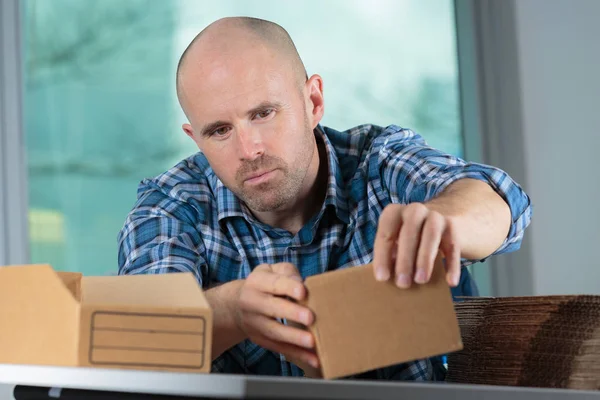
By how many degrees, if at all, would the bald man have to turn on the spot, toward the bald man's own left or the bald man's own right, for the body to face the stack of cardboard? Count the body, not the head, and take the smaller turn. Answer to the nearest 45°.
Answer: approximately 45° to the bald man's own left

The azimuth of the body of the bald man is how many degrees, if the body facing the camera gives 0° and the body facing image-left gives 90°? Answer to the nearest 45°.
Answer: approximately 0°

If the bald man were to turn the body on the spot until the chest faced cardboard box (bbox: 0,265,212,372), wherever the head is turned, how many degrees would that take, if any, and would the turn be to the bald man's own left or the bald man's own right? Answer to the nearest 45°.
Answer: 0° — they already face it
